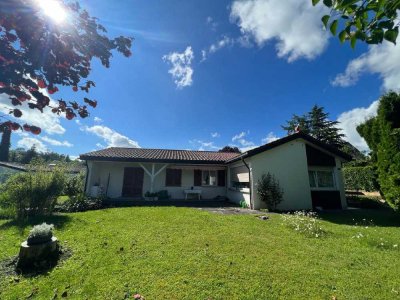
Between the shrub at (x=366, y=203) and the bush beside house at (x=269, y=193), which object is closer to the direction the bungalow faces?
the bush beside house

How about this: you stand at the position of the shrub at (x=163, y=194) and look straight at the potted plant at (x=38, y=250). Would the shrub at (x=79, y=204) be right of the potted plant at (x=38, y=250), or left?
right

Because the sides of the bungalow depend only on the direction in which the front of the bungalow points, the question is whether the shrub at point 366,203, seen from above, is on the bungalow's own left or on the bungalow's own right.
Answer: on the bungalow's own left

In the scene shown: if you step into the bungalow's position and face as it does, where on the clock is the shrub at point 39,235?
The shrub is roughly at 1 o'clock from the bungalow.

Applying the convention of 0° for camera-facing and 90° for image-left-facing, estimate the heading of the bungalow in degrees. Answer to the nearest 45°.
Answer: approximately 0°

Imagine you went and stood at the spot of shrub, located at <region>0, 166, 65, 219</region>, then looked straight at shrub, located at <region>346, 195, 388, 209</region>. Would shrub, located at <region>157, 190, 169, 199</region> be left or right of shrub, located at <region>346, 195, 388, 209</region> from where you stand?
left

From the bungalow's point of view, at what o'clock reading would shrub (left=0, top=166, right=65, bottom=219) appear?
The shrub is roughly at 2 o'clock from the bungalow.

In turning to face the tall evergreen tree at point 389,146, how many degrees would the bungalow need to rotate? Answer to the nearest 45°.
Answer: approximately 45° to its left

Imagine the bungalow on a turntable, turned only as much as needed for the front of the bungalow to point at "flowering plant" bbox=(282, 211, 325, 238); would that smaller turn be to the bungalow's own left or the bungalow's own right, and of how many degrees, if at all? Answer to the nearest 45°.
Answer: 0° — it already faces it

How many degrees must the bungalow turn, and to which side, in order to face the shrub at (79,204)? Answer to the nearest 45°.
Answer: approximately 90° to its right

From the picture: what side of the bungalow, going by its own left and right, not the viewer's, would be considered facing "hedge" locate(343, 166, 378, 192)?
left
